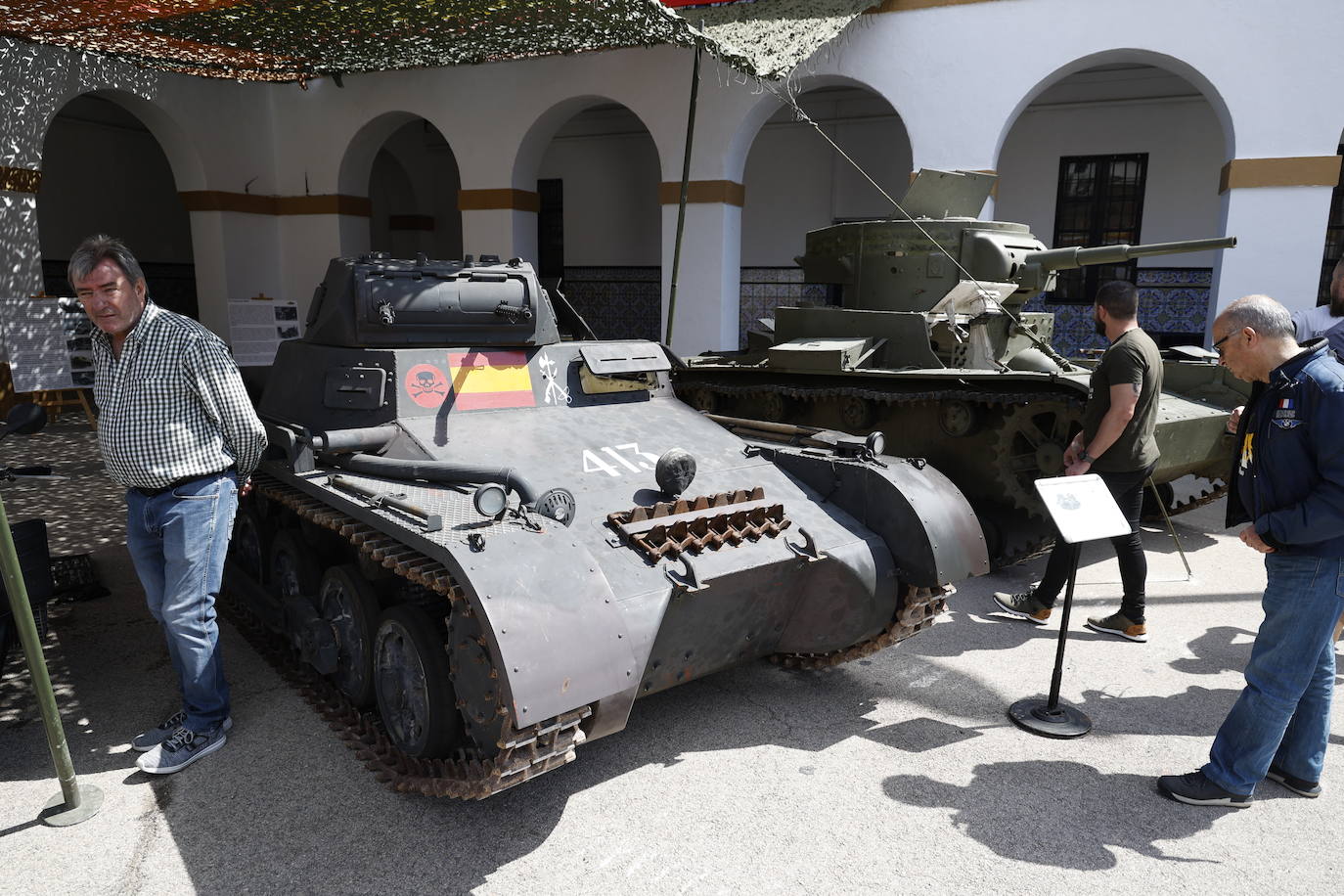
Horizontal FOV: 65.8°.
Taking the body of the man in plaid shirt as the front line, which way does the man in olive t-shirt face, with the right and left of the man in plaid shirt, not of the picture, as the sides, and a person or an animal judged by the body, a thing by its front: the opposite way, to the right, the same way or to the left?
to the right

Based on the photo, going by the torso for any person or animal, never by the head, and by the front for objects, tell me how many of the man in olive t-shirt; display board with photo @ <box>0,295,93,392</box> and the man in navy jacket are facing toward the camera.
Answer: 1

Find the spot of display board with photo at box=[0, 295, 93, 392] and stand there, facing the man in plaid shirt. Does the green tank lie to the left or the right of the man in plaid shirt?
left

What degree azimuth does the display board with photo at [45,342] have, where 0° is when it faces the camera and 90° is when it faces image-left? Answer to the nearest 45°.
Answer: approximately 0°

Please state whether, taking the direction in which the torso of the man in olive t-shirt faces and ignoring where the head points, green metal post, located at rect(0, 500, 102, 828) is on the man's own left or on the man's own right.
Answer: on the man's own left

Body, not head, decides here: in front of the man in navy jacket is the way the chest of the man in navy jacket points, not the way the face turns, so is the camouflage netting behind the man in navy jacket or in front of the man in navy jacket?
in front

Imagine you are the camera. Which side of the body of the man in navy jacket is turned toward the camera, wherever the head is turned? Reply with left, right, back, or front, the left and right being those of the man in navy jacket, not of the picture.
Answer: left

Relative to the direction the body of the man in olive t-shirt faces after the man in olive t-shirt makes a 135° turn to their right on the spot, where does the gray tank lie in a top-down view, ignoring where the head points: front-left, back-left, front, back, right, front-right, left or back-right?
back

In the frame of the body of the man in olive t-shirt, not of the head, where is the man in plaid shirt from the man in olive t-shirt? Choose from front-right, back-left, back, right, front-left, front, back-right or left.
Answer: front-left

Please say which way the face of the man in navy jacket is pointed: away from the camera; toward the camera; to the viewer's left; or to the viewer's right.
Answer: to the viewer's left

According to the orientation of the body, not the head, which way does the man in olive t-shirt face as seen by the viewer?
to the viewer's left

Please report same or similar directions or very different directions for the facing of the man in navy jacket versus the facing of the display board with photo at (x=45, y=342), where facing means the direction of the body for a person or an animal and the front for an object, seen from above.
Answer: very different directions
